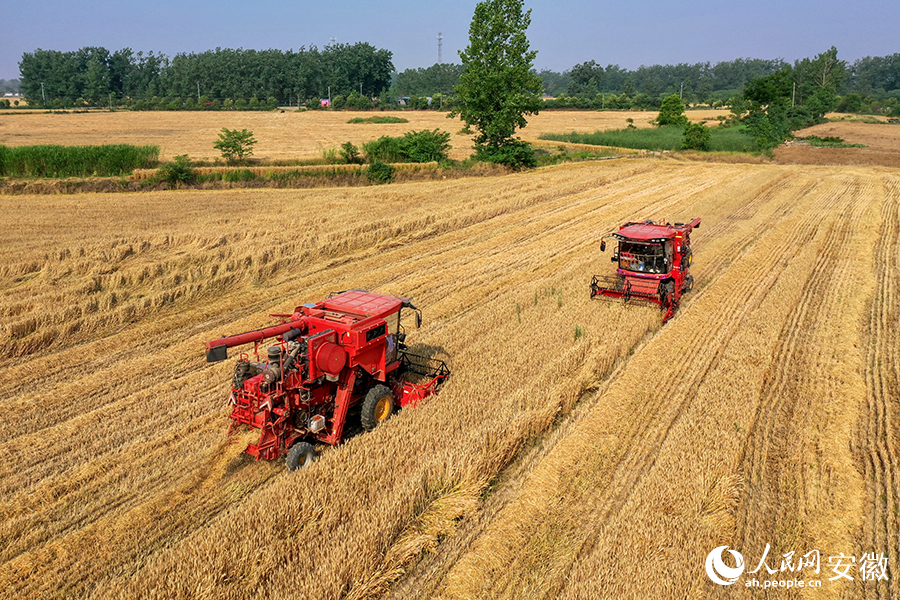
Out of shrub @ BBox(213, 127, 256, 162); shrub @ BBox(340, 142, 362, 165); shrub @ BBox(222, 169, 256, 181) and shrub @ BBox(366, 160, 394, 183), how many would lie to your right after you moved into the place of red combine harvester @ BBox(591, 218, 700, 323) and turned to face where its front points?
4

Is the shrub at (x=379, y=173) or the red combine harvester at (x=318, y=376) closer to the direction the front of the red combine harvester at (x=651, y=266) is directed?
the red combine harvester

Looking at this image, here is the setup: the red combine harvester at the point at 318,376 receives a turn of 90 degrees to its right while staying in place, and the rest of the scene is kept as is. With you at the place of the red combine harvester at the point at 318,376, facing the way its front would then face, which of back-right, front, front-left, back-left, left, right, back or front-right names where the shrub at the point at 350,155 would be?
back-left

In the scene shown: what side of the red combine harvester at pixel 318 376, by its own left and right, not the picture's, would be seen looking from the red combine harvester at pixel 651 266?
front

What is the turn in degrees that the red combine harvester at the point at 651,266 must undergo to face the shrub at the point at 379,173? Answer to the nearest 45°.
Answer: approximately 90° to its right

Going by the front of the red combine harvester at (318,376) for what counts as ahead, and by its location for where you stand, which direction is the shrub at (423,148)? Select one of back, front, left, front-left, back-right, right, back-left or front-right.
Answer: front-left

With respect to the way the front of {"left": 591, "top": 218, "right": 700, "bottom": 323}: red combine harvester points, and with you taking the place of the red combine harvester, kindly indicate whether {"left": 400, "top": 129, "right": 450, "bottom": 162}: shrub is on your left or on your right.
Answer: on your right

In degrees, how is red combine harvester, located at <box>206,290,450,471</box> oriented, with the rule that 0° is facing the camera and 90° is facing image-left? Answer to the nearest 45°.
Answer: approximately 225°

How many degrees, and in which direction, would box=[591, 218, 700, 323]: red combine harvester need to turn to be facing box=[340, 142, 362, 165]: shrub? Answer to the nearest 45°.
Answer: approximately 90° to its right

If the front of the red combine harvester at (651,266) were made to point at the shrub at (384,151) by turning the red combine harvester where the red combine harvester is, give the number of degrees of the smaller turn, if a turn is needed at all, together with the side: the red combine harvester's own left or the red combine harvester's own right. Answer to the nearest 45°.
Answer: approximately 90° to the red combine harvester's own right

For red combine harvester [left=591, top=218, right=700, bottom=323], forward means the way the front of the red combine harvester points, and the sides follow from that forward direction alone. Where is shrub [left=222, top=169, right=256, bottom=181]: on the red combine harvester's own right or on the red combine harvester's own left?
on the red combine harvester's own right

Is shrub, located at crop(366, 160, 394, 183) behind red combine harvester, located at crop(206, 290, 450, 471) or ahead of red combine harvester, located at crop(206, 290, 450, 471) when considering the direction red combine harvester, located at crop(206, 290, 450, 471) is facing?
ahead

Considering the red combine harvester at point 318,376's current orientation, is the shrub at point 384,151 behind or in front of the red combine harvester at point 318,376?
in front

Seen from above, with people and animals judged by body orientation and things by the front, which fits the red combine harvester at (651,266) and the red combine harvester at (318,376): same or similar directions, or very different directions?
very different directions
